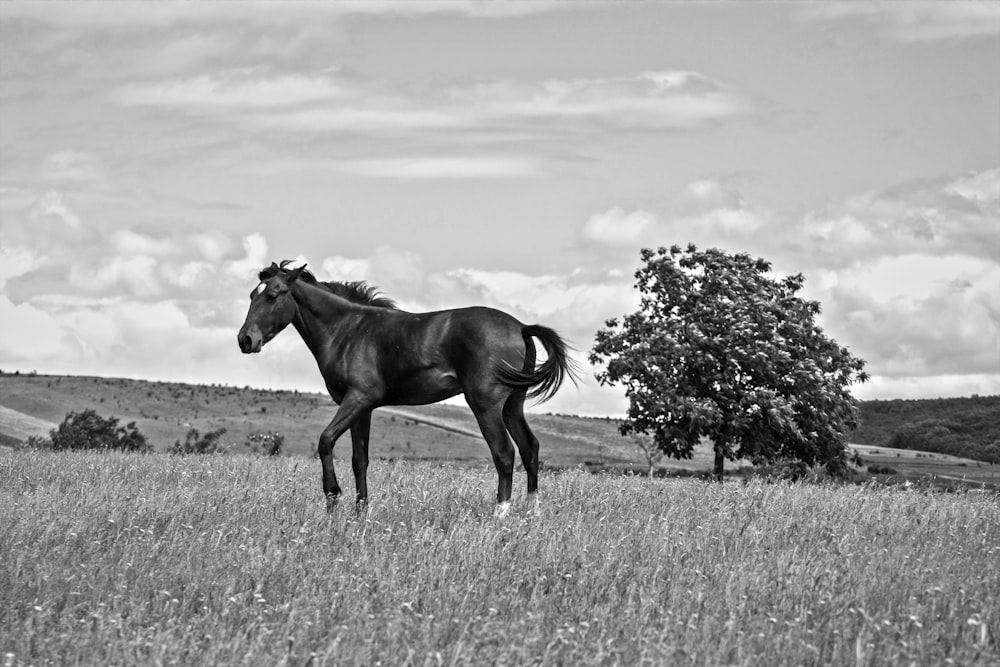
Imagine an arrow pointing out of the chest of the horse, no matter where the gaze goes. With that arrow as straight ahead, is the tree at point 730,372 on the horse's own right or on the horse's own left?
on the horse's own right

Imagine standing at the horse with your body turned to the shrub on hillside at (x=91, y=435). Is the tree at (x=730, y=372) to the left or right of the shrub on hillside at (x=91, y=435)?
right

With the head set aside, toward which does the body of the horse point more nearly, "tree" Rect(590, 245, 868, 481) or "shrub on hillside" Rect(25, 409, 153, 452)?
the shrub on hillside

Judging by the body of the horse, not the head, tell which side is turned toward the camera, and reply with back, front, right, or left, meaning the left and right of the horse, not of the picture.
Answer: left

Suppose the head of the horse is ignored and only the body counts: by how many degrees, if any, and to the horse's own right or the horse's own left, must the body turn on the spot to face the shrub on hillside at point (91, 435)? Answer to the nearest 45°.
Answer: approximately 90° to the horse's own right

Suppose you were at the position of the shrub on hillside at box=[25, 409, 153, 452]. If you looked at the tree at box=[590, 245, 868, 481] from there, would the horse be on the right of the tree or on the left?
right
